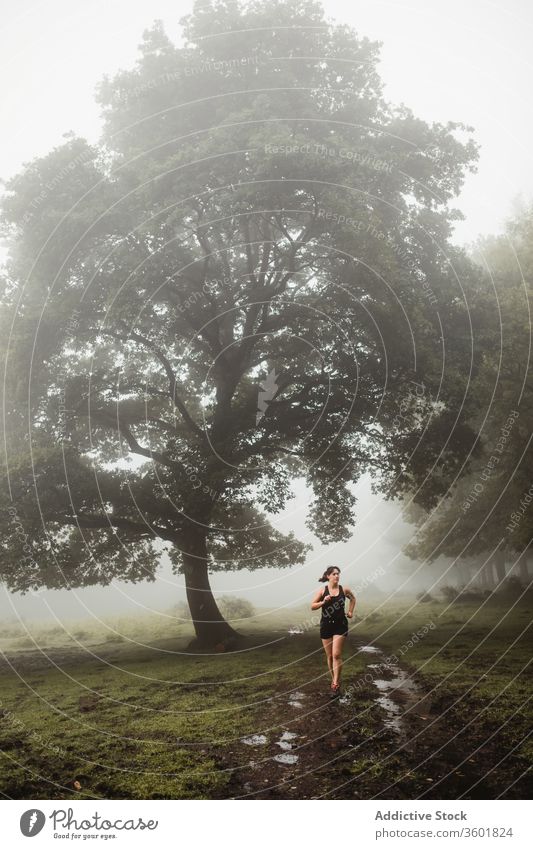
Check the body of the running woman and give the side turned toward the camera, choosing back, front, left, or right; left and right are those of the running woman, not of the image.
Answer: front

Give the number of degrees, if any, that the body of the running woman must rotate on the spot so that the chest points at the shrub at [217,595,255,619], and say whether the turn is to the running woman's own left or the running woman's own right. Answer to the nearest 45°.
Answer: approximately 180°

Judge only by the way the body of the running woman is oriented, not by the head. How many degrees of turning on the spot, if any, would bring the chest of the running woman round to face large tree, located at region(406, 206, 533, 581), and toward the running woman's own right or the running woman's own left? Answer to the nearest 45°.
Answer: approximately 135° to the running woman's own left
